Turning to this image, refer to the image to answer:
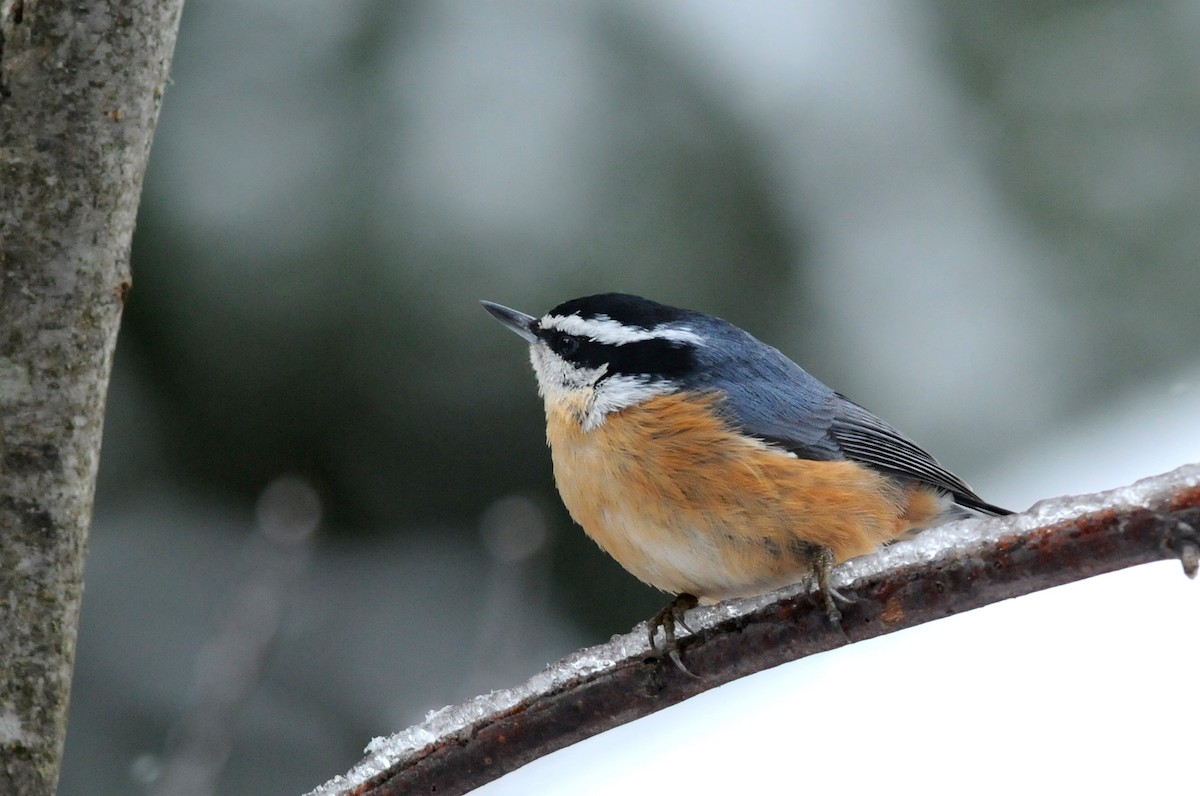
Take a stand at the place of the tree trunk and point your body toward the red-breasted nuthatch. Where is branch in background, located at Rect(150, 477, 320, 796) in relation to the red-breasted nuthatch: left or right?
left

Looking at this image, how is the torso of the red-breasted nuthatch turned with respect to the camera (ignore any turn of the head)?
to the viewer's left
